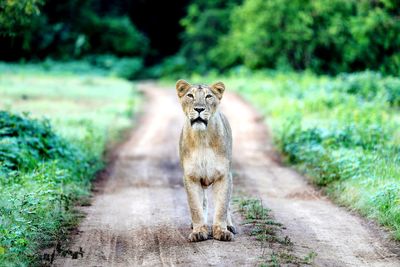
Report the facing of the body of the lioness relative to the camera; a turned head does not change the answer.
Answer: toward the camera

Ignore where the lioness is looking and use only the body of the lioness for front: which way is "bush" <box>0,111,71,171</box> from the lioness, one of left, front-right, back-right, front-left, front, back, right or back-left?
back-right
